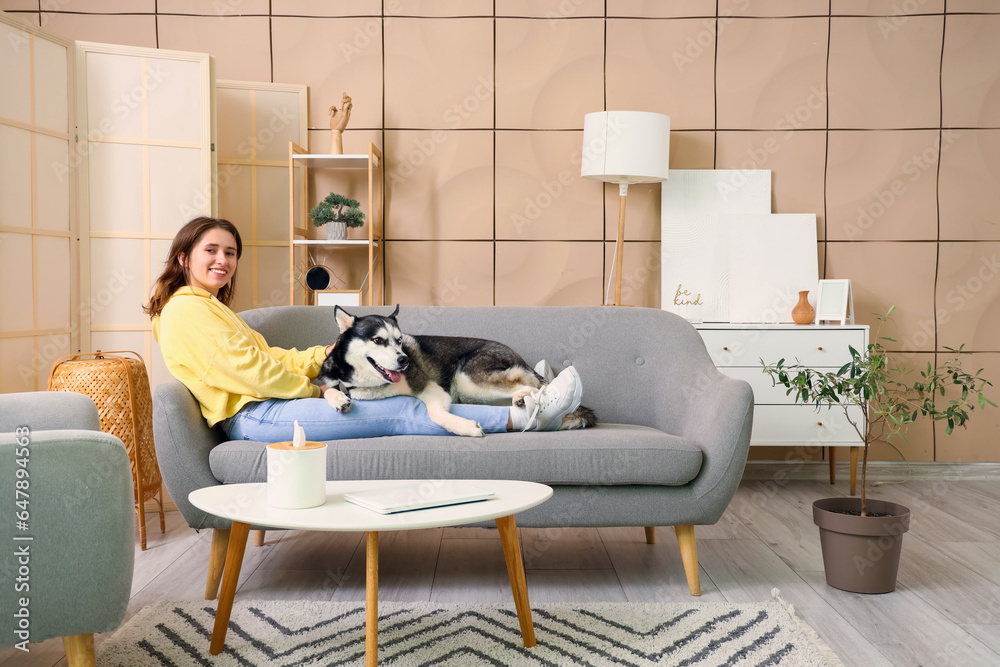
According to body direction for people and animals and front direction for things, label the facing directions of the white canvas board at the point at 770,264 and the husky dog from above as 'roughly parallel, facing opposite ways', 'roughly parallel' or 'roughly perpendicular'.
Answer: roughly perpendicular

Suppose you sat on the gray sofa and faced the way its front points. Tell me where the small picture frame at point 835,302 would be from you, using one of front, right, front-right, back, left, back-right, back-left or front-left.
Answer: back-left

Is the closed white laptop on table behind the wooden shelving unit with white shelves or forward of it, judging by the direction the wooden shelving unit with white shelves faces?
forward

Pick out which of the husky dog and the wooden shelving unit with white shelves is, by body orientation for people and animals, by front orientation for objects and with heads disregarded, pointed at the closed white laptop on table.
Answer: the wooden shelving unit with white shelves

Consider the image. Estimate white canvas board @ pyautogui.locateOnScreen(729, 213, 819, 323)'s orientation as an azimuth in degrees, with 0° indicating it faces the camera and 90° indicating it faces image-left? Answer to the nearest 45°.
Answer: approximately 0°

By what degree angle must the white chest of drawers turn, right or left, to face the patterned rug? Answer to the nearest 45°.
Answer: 0° — it already faces it

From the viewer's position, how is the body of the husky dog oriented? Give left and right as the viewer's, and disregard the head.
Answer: facing to the left of the viewer

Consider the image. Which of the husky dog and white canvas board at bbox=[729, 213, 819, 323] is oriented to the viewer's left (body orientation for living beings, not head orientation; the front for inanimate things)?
the husky dog
